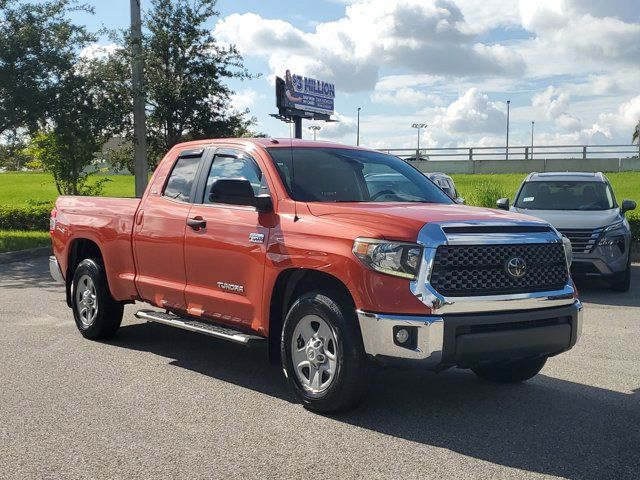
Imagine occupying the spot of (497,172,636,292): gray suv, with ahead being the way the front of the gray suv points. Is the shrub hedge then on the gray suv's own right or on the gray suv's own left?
on the gray suv's own right

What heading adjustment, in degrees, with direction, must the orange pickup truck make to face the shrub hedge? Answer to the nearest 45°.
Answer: approximately 180°

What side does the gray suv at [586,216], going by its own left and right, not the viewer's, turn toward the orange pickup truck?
front

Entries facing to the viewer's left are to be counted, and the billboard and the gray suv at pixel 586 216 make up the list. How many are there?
0

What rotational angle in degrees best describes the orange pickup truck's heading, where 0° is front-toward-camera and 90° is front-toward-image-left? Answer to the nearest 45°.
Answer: approximately 315°

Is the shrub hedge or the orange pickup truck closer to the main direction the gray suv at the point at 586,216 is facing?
the orange pickup truck

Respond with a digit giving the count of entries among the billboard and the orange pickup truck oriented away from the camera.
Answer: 0

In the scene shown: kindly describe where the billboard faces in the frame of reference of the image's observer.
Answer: facing the viewer and to the right of the viewer

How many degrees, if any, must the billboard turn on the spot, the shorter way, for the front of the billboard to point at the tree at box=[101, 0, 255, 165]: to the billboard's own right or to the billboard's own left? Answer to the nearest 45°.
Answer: approximately 45° to the billboard's own right

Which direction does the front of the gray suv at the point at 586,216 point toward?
toward the camera

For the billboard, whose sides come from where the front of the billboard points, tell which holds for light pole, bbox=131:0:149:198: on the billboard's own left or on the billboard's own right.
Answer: on the billboard's own right

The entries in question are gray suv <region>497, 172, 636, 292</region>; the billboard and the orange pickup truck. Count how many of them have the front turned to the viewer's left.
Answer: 0

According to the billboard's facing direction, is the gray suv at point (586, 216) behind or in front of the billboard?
in front
